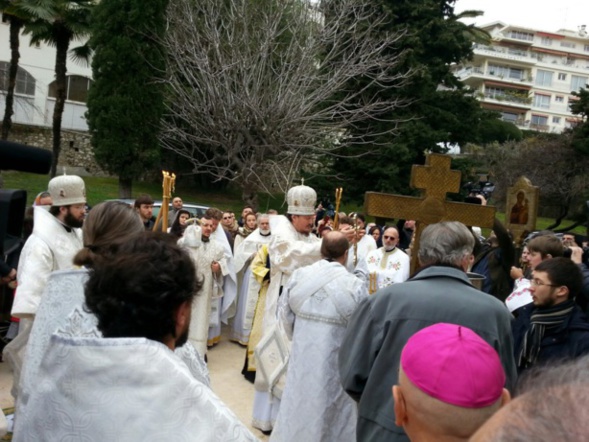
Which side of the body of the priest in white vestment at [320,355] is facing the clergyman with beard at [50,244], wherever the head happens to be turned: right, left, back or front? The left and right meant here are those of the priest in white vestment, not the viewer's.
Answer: left

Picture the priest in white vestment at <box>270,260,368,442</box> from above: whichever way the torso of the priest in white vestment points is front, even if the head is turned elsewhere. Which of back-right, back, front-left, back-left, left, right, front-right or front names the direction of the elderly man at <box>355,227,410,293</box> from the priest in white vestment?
front

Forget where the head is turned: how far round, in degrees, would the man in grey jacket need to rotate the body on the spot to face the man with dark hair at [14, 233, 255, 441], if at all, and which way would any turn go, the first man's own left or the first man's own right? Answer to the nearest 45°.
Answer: approximately 135° to the first man's own left

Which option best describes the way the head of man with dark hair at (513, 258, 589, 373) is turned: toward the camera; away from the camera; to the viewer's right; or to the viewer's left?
to the viewer's left

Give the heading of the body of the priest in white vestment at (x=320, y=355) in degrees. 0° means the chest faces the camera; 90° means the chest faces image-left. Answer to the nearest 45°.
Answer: approximately 180°

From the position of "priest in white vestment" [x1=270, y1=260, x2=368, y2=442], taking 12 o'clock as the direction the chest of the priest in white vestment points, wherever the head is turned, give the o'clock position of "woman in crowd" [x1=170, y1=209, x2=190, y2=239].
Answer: The woman in crowd is roughly at 11 o'clock from the priest in white vestment.

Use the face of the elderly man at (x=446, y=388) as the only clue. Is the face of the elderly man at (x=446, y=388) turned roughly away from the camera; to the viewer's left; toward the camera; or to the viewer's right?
away from the camera

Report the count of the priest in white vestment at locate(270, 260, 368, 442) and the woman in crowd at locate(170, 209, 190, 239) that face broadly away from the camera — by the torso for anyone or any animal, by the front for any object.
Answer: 1

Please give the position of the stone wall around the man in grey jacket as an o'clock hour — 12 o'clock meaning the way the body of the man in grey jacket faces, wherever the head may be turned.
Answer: The stone wall is roughly at 11 o'clock from the man in grey jacket.

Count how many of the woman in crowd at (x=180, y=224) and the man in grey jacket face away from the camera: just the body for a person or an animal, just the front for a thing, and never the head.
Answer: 1

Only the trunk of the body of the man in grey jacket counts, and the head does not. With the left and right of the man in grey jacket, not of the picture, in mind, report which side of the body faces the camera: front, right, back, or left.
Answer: back

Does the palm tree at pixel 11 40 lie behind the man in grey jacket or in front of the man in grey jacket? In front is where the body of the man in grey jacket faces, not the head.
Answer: in front

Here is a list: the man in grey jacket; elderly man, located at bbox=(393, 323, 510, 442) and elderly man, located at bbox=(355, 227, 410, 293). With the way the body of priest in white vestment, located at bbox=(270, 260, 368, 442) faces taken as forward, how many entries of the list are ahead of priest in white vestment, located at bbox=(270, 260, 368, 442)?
1

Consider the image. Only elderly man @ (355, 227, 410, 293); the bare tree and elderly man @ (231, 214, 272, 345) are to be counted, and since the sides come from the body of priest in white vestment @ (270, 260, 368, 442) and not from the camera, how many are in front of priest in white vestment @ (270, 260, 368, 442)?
3

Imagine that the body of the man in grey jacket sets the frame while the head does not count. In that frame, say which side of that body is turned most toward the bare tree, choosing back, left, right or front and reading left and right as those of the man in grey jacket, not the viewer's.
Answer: front

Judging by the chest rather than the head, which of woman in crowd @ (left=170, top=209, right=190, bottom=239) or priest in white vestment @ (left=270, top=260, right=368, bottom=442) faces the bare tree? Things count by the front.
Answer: the priest in white vestment
